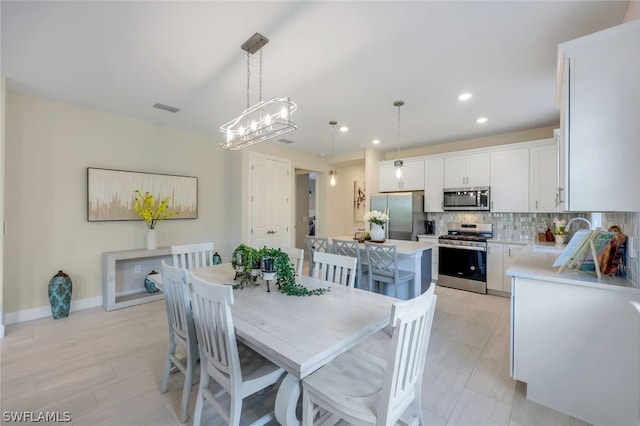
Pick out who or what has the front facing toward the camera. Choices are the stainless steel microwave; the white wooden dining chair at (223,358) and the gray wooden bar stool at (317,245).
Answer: the stainless steel microwave

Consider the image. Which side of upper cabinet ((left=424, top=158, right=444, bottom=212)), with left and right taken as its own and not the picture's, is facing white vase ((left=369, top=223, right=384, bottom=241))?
front

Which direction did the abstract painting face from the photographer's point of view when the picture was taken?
facing the viewer and to the right of the viewer

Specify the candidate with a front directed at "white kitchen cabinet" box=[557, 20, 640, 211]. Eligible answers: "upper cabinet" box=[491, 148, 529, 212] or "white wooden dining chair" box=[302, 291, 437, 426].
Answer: the upper cabinet

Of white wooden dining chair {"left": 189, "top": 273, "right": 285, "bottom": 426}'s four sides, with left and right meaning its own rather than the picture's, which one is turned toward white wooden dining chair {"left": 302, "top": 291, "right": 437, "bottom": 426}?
right

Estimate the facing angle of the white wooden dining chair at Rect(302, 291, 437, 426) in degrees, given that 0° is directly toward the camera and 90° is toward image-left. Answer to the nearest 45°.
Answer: approximately 135°

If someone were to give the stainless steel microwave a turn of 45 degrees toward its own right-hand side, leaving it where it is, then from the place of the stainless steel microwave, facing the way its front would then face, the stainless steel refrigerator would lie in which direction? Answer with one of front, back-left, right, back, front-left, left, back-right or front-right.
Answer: front-right

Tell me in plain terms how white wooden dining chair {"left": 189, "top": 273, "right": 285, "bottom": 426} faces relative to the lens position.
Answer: facing away from the viewer and to the right of the viewer

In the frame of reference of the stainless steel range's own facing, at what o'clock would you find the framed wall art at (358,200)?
The framed wall art is roughly at 4 o'clock from the stainless steel range.

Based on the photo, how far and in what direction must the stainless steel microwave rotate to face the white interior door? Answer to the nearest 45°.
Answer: approximately 90° to its right
